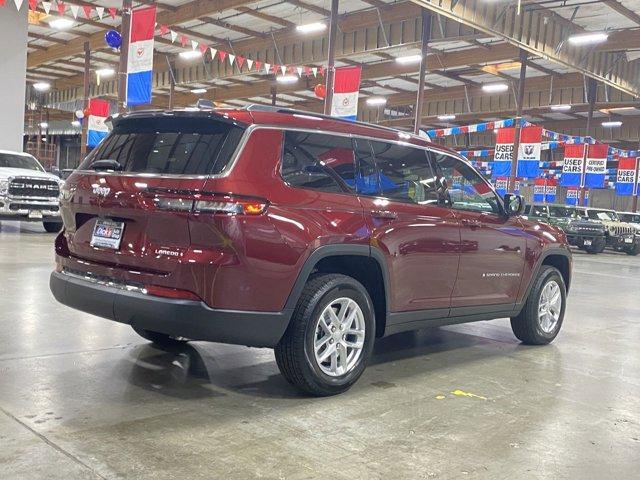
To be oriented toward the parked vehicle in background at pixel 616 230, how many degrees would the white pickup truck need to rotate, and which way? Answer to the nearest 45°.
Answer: approximately 45° to its left

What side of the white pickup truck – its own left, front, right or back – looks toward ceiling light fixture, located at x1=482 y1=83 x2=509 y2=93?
left

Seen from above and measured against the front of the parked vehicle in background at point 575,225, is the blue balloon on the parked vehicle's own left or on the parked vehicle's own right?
on the parked vehicle's own right

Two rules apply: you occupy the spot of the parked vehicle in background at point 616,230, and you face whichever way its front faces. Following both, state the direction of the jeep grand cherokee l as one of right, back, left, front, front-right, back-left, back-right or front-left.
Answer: front-right

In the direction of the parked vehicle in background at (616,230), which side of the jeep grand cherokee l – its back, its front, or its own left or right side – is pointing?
front

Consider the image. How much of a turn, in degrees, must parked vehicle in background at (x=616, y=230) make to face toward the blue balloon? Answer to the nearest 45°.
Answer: approximately 90° to its right

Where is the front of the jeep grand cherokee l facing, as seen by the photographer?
facing away from the viewer and to the right of the viewer

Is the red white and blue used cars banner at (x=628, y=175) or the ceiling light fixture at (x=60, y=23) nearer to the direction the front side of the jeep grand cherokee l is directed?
the red white and blue used cars banner

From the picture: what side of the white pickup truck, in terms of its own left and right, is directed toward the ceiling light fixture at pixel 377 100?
left

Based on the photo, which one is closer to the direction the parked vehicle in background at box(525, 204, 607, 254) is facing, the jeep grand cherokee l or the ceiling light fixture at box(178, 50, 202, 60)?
the jeep grand cherokee l
